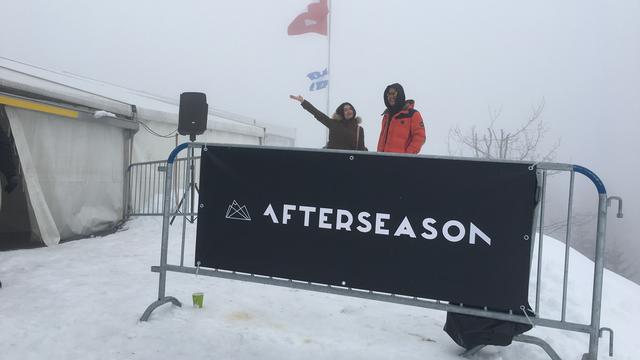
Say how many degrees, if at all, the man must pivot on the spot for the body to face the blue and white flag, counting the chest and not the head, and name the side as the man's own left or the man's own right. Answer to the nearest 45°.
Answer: approximately 135° to the man's own right

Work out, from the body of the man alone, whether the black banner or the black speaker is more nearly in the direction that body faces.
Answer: the black banner

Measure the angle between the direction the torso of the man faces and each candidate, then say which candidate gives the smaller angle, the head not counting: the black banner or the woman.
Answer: the black banner

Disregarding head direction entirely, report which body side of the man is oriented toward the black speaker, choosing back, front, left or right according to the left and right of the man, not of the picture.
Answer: right

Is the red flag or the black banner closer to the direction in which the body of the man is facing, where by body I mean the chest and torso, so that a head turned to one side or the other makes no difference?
the black banner

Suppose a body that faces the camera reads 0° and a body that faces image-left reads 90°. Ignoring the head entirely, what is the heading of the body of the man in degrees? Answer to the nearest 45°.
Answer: approximately 45°

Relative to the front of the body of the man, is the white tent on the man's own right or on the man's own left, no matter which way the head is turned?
on the man's own right

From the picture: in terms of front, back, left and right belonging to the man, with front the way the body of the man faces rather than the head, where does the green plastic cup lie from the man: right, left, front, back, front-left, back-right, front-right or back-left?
front

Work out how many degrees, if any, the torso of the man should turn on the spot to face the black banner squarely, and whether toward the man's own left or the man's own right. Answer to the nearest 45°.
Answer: approximately 45° to the man's own left

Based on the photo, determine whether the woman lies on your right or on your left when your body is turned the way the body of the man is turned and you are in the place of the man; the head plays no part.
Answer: on your right
